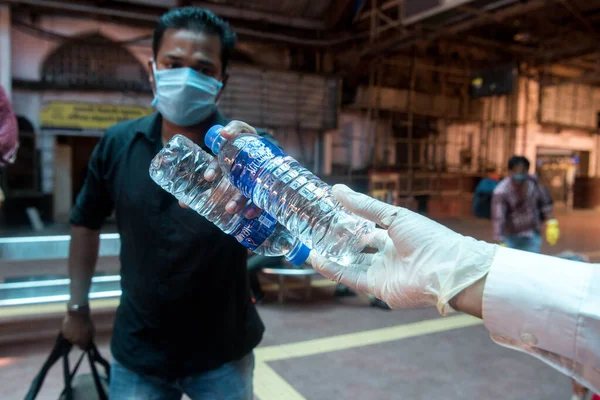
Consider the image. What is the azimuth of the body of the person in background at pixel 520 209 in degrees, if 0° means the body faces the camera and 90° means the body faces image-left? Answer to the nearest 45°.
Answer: approximately 0°

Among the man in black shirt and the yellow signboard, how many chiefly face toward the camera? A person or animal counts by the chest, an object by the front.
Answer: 2

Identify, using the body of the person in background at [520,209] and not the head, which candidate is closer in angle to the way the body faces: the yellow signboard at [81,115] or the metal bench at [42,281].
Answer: the metal bench

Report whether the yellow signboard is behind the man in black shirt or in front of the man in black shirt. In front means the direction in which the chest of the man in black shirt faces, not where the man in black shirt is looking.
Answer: behind

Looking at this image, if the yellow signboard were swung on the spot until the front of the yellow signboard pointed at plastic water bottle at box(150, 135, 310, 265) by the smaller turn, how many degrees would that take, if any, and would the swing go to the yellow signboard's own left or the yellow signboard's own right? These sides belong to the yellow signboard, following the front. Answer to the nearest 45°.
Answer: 0° — it already faces it

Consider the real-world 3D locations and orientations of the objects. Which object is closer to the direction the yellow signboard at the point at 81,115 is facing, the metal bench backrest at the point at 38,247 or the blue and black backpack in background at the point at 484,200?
the metal bench backrest

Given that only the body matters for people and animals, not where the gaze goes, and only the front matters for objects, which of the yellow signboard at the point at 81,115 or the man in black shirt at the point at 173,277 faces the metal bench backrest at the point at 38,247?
the yellow signboard

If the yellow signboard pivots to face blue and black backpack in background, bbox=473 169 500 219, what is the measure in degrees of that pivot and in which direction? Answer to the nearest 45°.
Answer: approximately 45° to its left

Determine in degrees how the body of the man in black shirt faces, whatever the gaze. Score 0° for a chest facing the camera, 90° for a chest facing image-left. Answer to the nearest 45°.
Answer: approximately 0°

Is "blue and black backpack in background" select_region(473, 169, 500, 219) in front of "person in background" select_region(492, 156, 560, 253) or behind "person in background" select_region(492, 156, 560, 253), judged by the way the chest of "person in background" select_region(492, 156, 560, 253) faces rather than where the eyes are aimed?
behind
